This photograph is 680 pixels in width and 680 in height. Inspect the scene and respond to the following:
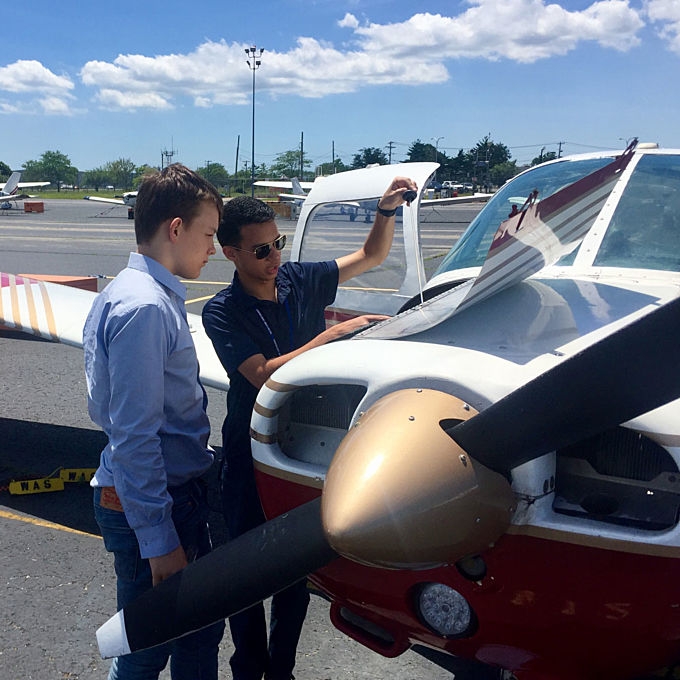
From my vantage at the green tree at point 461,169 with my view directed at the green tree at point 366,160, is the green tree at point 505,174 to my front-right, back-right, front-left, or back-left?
back-left

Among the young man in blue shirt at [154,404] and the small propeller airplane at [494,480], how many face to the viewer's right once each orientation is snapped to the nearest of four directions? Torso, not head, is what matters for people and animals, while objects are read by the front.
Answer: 1

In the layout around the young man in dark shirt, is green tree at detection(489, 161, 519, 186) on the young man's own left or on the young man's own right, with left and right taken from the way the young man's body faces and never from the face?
on the young man's own left

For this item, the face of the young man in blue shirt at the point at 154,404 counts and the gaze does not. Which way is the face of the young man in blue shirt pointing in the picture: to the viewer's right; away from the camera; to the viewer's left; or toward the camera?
to the viewer's right

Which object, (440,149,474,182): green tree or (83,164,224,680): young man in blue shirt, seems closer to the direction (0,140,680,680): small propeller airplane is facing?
the young man in blue shirt

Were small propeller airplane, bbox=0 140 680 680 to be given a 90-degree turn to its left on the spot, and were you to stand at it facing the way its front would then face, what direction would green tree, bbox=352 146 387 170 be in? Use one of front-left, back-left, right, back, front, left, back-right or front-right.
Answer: back-left

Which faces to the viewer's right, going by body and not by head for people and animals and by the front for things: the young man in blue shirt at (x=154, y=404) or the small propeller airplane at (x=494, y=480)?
the young man in blue shirt

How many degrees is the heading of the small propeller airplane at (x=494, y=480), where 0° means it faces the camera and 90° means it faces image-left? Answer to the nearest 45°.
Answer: approximately 45°

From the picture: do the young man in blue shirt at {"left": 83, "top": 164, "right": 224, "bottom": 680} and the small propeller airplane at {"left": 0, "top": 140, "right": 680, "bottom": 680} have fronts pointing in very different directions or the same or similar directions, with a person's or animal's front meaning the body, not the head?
very different directions

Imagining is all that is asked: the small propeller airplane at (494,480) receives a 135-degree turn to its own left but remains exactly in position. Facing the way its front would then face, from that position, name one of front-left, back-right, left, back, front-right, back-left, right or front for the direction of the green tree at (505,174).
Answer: left

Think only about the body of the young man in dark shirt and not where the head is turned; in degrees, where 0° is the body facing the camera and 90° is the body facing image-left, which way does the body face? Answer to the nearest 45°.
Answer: approximately 315°

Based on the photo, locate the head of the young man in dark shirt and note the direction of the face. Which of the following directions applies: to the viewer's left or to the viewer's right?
to the viewer's right

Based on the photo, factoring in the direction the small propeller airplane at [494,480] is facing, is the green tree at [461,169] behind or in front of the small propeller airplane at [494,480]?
behind

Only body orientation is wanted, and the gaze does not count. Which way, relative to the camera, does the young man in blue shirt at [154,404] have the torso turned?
to the viewer's right
